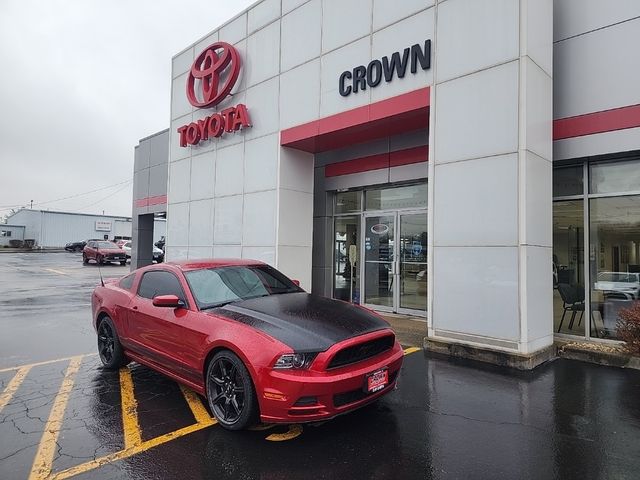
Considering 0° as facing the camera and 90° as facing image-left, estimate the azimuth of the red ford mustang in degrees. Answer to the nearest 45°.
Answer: approximately 315°

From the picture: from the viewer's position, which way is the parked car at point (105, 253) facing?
facing the viewer and to the right of the viewer

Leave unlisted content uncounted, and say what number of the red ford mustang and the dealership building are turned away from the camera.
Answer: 0

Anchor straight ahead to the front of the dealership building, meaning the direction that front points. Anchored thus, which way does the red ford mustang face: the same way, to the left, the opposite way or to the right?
to the left

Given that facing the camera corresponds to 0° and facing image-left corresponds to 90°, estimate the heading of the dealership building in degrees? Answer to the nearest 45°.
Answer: approximately 45°

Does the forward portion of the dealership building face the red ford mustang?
yes

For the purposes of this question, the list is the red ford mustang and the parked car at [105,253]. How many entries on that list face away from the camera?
0

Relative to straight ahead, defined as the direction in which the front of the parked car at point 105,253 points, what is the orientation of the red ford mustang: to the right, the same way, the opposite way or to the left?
the same way
